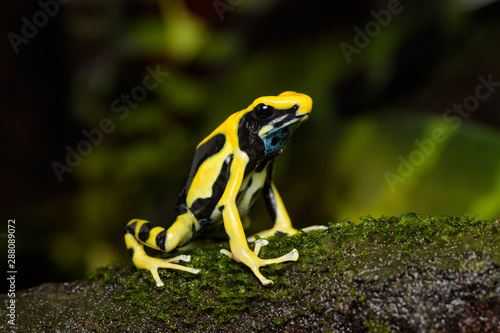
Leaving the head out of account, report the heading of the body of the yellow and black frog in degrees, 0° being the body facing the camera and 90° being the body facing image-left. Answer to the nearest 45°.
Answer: approximately 270°
